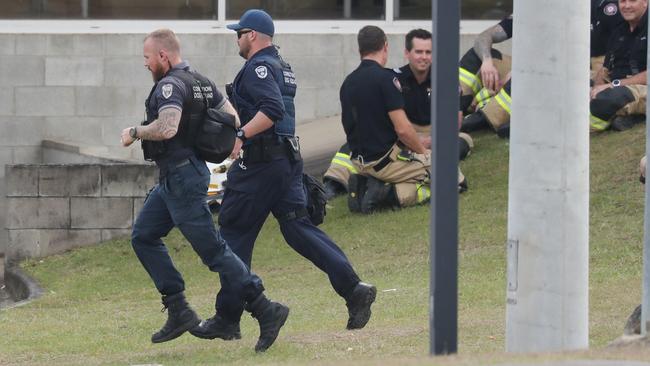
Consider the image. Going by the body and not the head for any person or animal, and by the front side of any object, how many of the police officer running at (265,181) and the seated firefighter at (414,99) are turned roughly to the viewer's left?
1

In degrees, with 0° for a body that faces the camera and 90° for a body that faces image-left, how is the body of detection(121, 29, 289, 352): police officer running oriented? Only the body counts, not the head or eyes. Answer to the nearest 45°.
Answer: approximately 90°

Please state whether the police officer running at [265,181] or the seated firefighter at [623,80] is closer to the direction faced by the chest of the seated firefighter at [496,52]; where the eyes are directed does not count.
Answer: the police officer running

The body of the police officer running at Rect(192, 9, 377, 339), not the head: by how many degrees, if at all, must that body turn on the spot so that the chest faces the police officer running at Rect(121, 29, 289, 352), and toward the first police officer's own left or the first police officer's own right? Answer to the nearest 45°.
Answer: approximately 45° to the first police officer's own left

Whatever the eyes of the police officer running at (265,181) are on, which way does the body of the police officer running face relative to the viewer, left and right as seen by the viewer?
facing to the left of the viewer

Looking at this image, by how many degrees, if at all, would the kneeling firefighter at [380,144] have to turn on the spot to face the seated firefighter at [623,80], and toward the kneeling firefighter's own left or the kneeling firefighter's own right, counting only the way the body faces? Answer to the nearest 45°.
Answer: approximately 45° to the kneeling firefighter's own right

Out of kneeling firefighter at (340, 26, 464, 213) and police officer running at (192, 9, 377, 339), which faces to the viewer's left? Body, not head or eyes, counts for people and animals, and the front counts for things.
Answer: the police officer running

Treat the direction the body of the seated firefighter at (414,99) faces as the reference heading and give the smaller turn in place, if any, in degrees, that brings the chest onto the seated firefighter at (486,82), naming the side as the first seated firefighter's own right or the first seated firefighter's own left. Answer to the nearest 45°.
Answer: approximately 135° to the first seated firefighter's own left

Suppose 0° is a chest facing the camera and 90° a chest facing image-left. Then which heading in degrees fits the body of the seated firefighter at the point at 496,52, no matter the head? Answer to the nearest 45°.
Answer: approximately 45°

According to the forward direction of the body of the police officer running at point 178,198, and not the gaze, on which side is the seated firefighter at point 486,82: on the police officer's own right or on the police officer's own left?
on the police officer's own right

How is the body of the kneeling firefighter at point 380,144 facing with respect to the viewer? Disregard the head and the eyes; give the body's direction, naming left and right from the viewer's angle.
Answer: facing away from the viewer and to the right of the viewer

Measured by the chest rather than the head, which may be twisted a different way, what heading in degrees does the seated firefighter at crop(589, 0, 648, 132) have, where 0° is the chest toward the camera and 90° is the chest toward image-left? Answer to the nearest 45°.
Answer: approximately 45°
